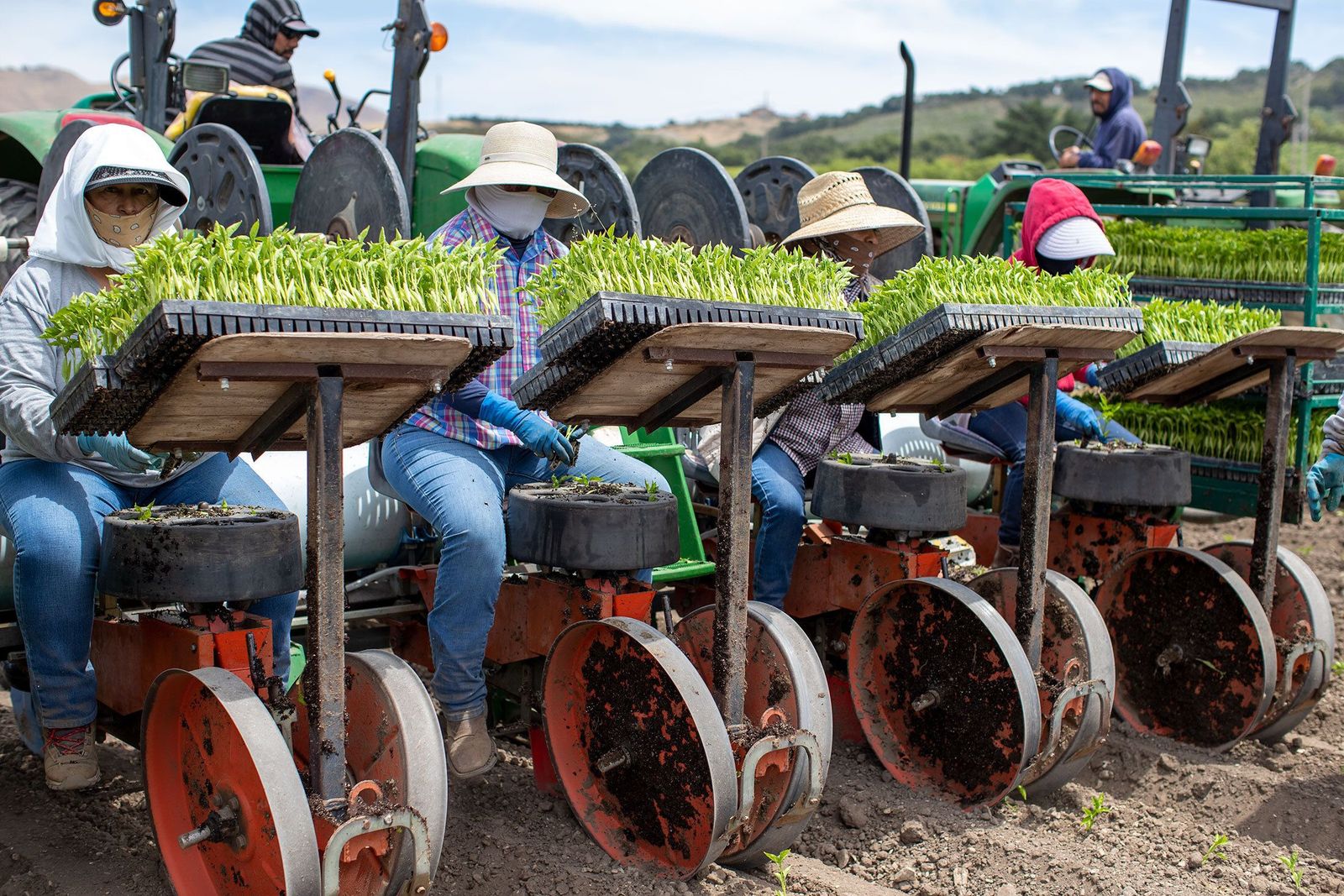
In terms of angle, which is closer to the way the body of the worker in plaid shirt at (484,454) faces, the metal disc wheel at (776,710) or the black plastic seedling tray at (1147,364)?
the metal disc wheel

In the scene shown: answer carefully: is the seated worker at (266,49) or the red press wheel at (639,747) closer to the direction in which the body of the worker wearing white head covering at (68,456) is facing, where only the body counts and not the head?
the red press wheel

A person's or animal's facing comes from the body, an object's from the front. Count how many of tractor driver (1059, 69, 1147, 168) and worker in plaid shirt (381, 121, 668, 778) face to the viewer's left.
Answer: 1

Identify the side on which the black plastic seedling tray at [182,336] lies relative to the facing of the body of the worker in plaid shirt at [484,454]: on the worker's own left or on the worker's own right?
on the worker's own right

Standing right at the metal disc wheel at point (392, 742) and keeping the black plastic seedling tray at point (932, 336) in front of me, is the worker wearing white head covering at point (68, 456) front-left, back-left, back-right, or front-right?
back-left

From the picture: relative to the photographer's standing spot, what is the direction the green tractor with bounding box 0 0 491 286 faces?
facing away from the viewer and to the left of the viewer

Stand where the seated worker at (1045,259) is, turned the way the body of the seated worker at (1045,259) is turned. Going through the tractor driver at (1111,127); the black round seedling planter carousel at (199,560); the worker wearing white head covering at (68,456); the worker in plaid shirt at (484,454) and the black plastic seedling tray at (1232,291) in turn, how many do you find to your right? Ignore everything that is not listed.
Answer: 3

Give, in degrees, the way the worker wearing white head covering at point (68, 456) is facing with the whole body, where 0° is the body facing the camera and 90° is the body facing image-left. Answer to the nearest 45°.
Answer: approximately 315°
